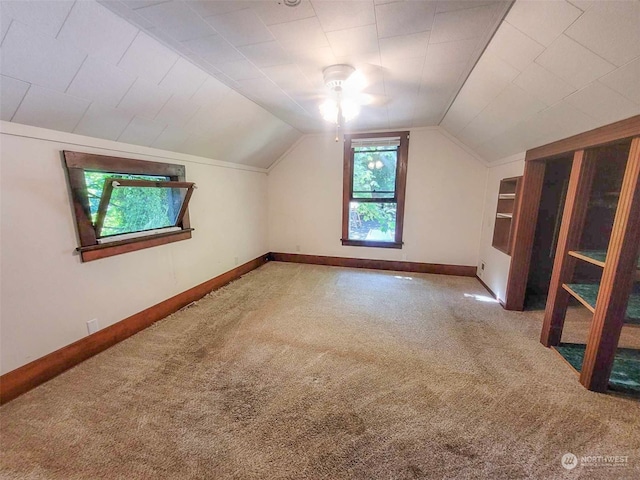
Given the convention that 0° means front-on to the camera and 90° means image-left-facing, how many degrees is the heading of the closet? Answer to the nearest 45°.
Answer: approximately 45°

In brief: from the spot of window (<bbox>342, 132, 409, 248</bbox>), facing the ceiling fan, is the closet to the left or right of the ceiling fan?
left

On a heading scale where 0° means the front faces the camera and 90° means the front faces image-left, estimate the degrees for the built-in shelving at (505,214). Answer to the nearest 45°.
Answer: approximately 45°

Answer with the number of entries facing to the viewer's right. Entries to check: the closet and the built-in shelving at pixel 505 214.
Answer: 0

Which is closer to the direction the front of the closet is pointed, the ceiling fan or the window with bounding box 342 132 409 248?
the ceiling fan

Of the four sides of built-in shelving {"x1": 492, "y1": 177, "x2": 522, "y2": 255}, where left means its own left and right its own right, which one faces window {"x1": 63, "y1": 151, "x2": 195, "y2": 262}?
front

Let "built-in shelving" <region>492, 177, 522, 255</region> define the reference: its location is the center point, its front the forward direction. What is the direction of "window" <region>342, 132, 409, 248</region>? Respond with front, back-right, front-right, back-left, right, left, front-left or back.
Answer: front-right

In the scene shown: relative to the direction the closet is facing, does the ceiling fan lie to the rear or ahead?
ahead
